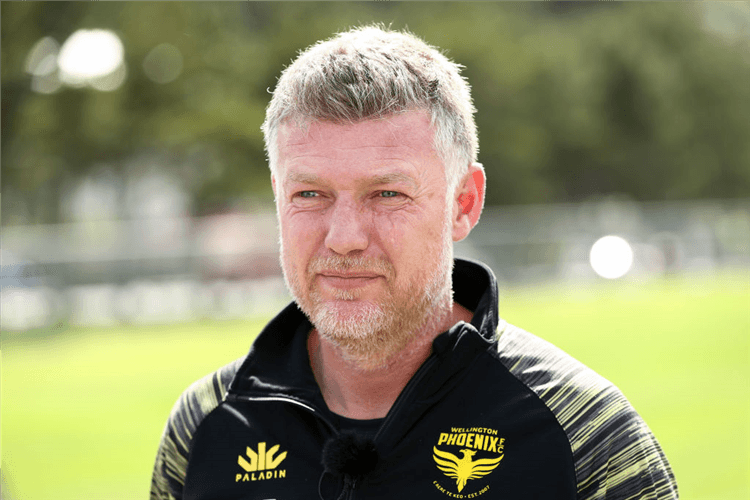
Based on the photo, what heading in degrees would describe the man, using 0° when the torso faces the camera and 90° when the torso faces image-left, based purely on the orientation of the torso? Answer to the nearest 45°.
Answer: approximately 45°
